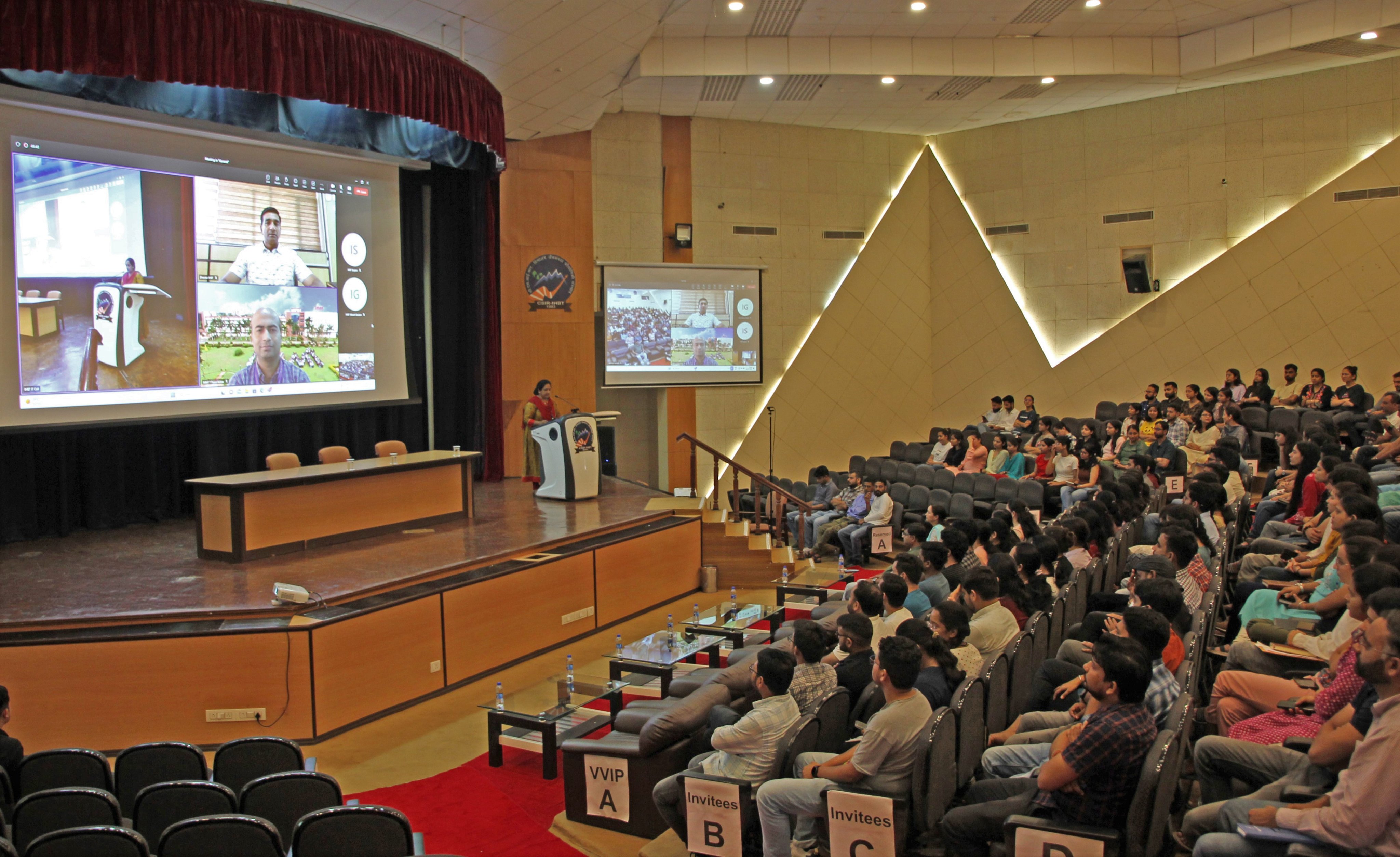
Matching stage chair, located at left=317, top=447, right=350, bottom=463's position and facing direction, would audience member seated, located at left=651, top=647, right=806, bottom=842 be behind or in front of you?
in front

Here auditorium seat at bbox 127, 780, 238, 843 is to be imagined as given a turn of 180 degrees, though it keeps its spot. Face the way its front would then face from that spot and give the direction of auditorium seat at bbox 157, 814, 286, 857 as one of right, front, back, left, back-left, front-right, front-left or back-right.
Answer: front

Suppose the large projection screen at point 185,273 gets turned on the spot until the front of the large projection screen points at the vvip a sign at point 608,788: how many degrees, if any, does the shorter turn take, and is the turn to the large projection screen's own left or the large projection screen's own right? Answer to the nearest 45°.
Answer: approximately 45° to the large projection screen's own right

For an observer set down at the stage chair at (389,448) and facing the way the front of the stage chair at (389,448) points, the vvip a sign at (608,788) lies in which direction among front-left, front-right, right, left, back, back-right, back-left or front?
front-right

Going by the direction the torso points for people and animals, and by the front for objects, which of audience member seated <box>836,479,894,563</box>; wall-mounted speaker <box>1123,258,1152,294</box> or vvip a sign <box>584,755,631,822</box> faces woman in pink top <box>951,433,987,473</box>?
the wall-mounted speaker

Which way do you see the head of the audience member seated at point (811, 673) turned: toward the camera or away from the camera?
away from the camera

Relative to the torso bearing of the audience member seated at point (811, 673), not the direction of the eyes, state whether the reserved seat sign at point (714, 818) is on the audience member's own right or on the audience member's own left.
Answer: on the audience member's own left

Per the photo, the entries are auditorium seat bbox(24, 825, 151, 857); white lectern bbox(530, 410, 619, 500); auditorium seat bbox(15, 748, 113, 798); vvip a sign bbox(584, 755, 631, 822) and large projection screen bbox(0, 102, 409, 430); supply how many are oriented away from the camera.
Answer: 2

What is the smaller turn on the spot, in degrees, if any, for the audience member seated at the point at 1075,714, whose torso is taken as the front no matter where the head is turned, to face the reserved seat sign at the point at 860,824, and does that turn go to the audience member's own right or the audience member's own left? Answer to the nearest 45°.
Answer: approximately 45° to the audience member's own left

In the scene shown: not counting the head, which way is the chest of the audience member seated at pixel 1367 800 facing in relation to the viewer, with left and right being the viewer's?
facing to the left of the viewer

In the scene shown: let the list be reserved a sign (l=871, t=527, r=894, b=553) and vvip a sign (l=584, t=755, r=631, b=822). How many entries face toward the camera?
2

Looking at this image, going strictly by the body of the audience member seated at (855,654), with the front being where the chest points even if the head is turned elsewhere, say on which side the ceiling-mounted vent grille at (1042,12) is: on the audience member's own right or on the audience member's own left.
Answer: on the audience member's own right

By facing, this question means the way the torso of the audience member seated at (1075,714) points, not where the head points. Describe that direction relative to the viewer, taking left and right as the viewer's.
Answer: facing to the left of the viewer

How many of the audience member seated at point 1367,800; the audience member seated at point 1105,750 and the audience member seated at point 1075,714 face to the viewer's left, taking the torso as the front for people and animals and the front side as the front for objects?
3

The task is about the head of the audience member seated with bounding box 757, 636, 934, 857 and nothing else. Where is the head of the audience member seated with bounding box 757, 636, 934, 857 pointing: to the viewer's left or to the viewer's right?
to the viewer's left

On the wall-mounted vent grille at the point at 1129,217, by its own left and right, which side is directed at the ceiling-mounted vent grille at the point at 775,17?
front

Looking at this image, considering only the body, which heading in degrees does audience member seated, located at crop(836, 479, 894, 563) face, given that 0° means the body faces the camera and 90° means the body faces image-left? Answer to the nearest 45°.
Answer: approximately 45°
